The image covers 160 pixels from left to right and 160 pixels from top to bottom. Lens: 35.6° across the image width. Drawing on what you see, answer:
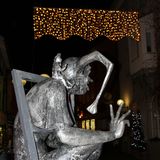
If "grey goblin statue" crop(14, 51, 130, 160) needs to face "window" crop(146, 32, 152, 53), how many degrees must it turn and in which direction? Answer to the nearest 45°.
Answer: approximately 90° to its left

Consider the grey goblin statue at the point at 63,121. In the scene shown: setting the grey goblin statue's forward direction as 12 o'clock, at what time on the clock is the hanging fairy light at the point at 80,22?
The hanging fairy light is roughly at 9 o'clock from the grey goblin statue.

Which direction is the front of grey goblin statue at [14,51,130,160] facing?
to the viewer's right
